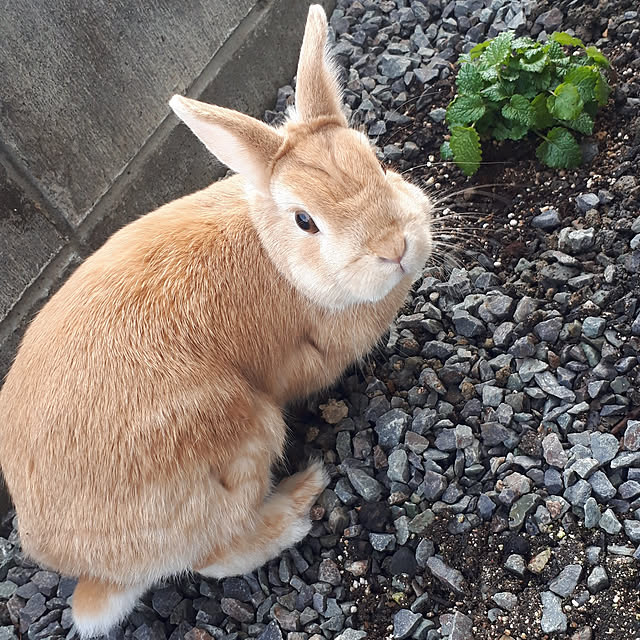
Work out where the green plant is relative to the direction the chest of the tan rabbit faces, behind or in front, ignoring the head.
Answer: in front

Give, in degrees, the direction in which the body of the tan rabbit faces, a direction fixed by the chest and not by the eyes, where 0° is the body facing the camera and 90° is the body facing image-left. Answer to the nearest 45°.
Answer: approximately 225°
